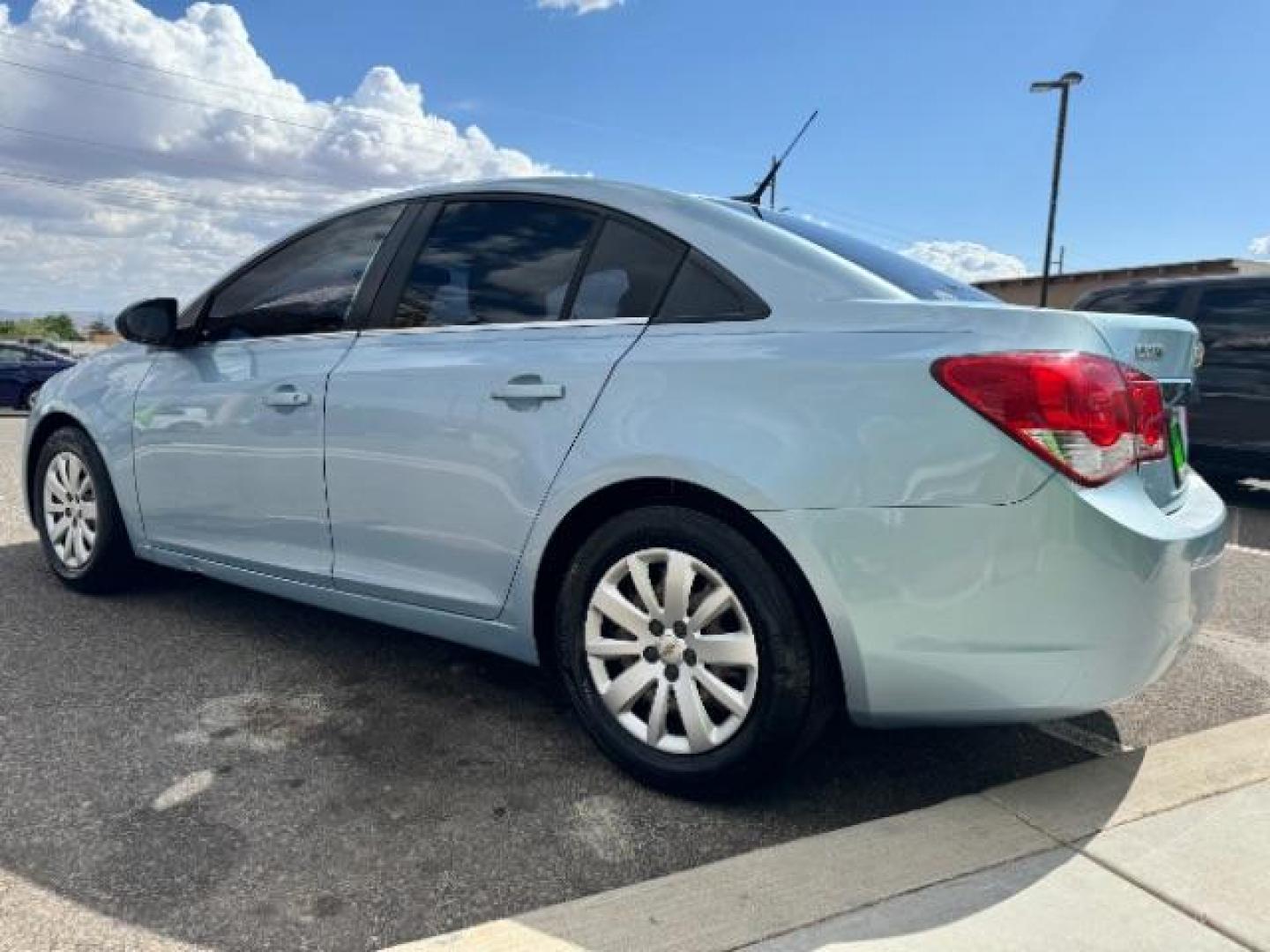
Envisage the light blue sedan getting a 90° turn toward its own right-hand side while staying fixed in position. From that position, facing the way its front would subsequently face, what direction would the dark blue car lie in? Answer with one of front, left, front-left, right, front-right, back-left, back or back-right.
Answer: left

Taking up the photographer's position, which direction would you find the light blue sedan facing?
facing away from the viewer and to the left of the viewer

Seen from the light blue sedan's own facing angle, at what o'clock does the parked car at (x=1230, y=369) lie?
The parked car is roughly at 3 o'clock from the light blue sedan.

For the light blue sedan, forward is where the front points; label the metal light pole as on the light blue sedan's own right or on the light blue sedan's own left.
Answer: on the light blue sedan's own right

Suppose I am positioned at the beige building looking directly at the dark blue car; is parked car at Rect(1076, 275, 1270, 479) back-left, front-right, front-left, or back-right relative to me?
front-left

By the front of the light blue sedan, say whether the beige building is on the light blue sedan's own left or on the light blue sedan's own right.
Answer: on the light blue sedan's own right
